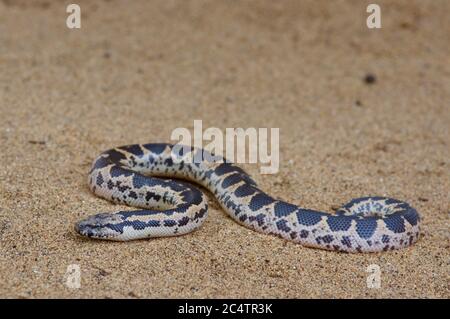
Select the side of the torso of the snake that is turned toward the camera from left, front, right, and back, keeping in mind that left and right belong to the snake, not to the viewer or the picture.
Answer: left
